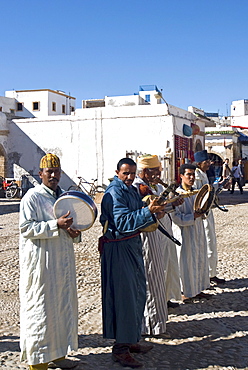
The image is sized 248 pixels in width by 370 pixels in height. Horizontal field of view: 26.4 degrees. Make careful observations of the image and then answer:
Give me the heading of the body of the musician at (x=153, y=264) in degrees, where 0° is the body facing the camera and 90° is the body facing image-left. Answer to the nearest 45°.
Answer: approximately 315°

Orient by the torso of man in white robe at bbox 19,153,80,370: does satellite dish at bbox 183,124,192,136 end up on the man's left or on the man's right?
on the man's left

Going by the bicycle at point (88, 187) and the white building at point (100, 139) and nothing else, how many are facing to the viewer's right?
1

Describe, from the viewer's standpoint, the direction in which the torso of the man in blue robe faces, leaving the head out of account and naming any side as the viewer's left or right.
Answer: facing the viewer and to the right of the viewer

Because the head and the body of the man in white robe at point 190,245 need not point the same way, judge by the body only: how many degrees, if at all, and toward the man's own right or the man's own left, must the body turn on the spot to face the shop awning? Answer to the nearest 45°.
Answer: approximately 135° to the man's own left
